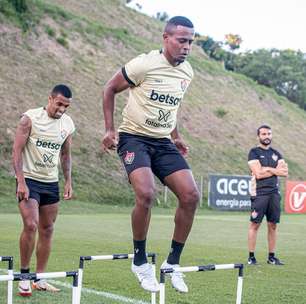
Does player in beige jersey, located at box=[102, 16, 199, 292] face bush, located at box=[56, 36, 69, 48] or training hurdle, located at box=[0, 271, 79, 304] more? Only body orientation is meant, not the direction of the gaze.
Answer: the training hurdle

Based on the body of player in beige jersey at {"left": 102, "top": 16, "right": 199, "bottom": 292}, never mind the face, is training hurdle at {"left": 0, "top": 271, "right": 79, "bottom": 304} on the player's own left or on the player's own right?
on the player's own right

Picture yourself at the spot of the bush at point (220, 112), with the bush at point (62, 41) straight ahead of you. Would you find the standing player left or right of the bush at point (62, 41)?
left

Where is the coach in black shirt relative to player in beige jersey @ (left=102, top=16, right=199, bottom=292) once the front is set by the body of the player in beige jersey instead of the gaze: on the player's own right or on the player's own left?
on the player's own left

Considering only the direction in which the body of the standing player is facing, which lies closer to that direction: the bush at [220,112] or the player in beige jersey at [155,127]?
the player in beige jersey

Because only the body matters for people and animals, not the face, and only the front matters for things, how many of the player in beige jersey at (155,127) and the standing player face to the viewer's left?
0

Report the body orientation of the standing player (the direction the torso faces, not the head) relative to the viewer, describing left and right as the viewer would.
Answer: facing the viewer and to the right of the viewer

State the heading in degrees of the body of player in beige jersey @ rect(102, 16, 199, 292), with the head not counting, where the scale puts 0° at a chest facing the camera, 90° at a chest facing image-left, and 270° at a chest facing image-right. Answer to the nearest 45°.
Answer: approximately 315°

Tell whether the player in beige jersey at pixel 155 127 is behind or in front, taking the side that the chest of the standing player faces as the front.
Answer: in front

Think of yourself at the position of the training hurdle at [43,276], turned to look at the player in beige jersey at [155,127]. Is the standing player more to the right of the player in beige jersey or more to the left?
left
